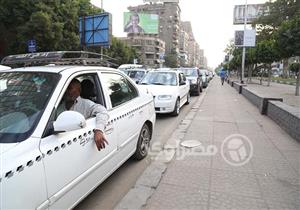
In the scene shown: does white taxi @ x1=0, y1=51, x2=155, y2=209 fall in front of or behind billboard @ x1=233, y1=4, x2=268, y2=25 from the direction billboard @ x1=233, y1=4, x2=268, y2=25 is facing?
in front

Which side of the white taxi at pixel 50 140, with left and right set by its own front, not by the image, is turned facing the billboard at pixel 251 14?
back

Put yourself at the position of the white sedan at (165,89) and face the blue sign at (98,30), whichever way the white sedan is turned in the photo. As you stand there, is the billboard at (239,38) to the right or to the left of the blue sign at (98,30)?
right

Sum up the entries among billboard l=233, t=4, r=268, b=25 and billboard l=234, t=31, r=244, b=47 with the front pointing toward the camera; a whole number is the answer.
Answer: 2

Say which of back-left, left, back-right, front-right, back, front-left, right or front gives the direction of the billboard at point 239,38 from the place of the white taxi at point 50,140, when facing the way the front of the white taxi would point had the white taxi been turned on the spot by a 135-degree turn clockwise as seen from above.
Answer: front-right

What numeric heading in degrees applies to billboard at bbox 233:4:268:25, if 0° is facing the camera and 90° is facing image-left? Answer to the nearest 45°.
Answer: approximately 0°

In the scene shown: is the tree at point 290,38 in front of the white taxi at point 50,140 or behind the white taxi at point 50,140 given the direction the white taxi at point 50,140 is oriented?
behind
